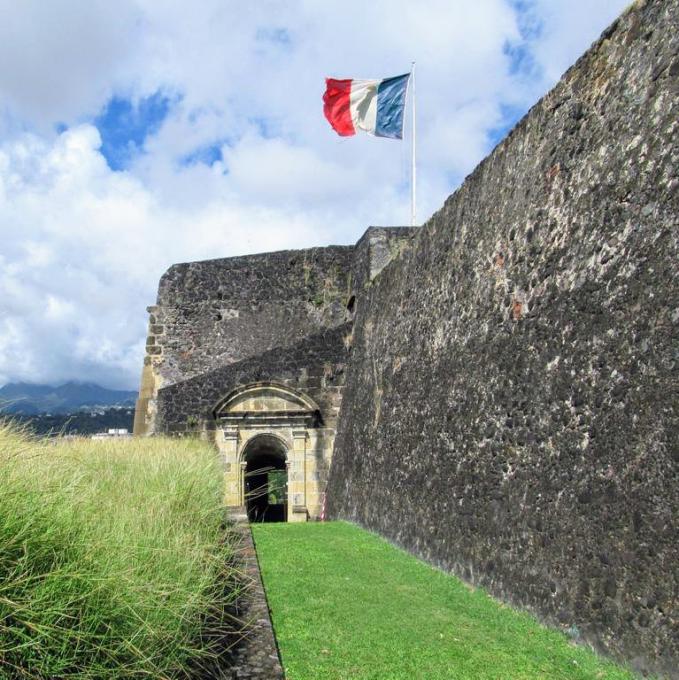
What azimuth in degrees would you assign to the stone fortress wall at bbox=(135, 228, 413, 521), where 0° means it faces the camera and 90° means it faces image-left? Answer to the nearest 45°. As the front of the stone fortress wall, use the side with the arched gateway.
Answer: approximately 0°
